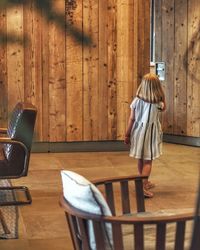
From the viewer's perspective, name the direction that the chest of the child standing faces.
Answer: away from the camera

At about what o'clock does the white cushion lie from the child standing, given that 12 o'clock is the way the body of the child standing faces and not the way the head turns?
The white cushion is roughly at 6 o'clock from the child standing.
